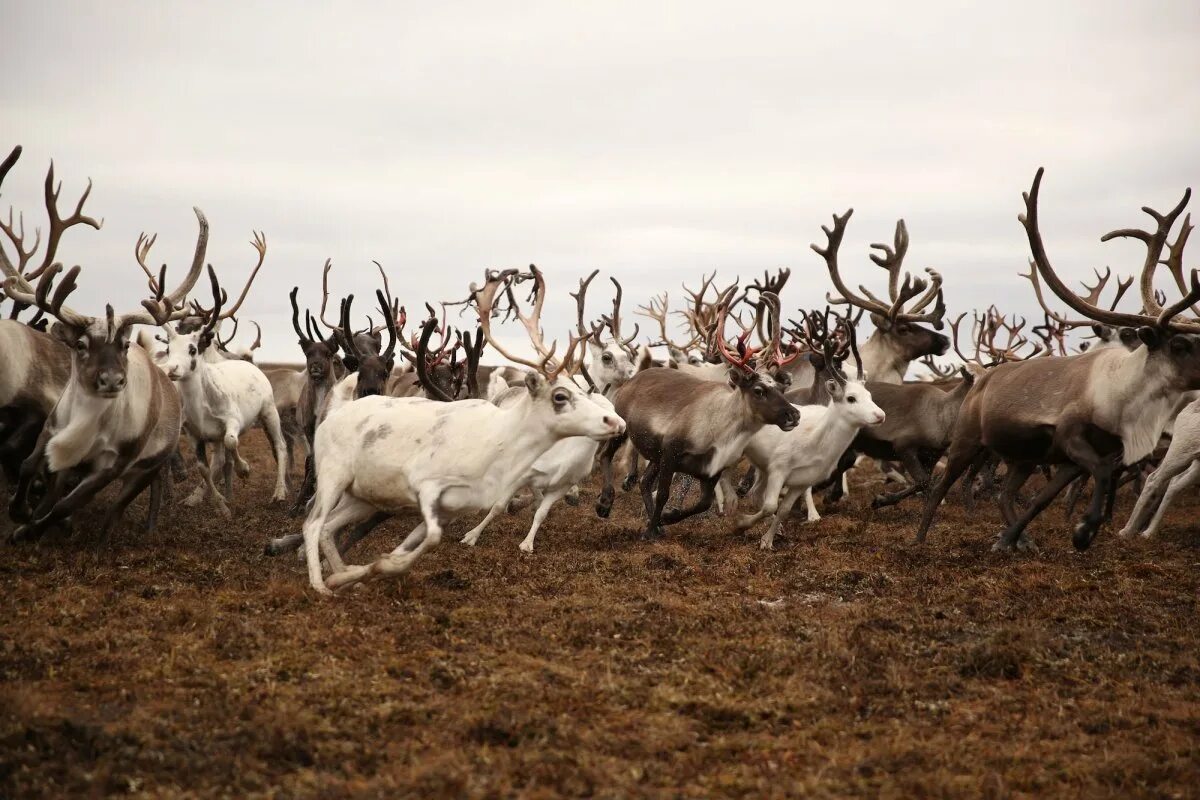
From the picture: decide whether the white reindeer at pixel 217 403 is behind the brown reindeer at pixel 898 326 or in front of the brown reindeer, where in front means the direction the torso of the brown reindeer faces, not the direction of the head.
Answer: behind

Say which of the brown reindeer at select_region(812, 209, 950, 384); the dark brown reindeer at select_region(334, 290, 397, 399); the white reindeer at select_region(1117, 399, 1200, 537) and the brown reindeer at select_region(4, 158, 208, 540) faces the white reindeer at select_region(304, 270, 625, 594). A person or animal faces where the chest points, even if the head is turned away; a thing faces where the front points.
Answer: the dark brown reindeer

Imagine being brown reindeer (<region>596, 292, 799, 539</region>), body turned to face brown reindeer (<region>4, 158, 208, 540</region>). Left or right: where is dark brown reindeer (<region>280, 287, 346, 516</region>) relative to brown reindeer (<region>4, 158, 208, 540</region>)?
right

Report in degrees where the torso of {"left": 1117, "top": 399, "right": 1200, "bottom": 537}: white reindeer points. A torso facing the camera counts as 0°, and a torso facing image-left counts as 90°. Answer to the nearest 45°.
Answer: approximately 270°

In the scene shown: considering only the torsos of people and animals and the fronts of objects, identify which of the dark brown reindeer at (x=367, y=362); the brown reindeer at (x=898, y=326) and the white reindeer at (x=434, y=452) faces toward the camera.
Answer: the dark brown reindeer

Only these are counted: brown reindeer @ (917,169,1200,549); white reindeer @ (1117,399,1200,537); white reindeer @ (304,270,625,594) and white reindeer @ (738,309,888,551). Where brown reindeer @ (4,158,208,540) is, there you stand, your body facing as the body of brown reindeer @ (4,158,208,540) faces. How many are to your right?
0

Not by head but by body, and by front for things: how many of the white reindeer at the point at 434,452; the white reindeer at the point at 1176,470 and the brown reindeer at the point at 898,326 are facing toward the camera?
0

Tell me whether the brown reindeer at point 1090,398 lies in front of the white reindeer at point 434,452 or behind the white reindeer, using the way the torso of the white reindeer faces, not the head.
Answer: in front

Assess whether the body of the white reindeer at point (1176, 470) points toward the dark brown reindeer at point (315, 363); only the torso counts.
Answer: no

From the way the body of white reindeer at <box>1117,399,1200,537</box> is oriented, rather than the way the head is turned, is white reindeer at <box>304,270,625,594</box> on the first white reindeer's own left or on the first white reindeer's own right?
on the first white reindeer's own right

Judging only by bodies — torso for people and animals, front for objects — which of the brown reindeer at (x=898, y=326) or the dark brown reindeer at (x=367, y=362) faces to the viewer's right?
the brown reindeer

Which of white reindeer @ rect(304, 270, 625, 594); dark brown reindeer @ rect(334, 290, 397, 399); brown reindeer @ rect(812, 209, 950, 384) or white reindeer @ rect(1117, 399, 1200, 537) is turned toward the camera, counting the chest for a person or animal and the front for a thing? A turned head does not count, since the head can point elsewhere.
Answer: the dark brown reindeer

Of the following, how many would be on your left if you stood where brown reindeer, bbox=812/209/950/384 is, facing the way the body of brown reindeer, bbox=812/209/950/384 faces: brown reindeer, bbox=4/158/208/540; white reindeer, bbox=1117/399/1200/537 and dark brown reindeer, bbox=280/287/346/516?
0

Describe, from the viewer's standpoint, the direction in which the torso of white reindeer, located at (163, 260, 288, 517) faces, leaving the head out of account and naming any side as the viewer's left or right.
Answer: facing the viewer and to the left of the viewer

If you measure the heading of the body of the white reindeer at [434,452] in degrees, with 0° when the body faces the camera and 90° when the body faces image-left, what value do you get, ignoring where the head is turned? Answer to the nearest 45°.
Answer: approximately 270°

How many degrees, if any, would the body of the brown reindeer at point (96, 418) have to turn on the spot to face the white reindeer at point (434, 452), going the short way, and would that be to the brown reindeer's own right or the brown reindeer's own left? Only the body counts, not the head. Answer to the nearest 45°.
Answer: approximately 90° to the brown reindeer's own left

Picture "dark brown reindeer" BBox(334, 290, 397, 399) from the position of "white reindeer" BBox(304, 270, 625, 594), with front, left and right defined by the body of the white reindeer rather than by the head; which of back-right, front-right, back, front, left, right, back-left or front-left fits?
left

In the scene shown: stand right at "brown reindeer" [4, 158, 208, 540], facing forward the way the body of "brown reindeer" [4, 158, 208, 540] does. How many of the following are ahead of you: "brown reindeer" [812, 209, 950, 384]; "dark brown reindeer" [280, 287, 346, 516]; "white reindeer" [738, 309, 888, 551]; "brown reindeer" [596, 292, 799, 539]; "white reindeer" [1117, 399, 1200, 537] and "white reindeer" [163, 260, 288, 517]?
0

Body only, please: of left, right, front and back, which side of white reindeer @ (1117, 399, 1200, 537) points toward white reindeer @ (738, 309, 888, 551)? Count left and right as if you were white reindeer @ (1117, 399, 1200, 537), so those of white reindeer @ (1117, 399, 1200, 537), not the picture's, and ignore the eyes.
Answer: back

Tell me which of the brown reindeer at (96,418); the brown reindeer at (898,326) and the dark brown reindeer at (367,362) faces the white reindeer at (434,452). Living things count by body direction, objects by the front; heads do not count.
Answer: the dark brown reindeer

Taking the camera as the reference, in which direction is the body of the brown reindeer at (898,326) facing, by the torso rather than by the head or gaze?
to the viewer's right
